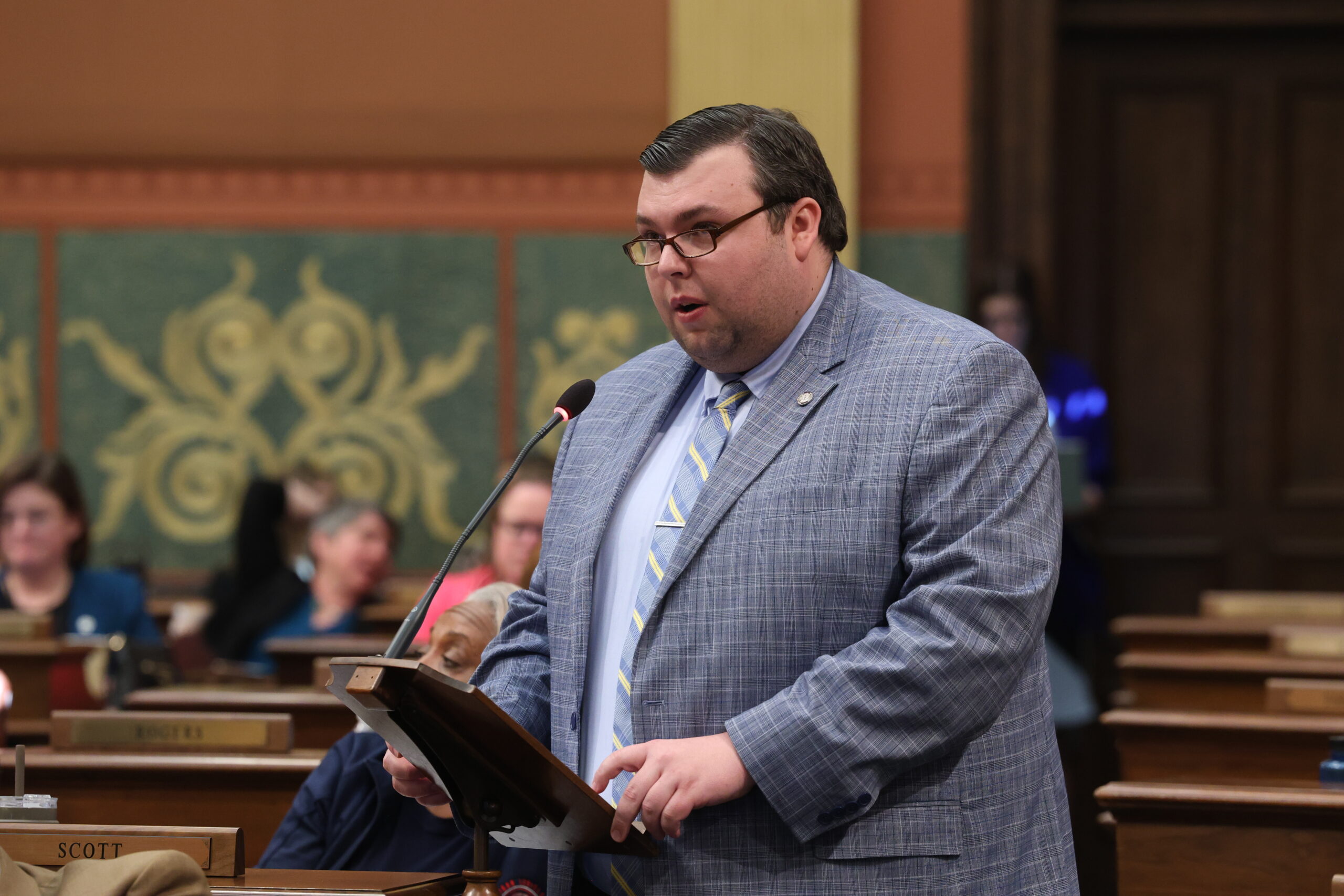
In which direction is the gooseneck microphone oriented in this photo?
to the viewer's right

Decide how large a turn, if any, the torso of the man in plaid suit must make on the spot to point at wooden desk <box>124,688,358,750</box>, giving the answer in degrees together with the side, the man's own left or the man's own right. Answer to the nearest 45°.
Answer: approximately 90° to the man's own right

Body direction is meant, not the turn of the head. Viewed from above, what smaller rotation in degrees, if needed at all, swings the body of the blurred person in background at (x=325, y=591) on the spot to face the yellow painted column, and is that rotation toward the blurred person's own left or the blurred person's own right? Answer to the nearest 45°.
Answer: approximately 90° to the blurred person's own left

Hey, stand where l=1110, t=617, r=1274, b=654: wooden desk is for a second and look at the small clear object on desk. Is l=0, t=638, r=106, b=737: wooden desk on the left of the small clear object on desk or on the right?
right

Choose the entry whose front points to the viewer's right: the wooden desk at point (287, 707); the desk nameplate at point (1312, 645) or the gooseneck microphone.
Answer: the gooseneck microphone
